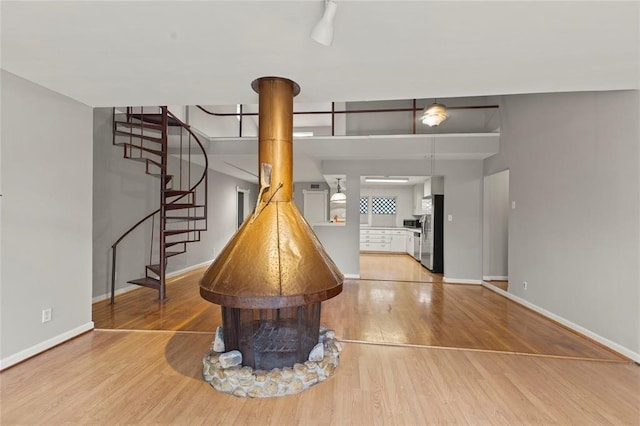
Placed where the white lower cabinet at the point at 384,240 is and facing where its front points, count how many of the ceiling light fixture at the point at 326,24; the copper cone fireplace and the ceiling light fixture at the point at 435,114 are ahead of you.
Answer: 3

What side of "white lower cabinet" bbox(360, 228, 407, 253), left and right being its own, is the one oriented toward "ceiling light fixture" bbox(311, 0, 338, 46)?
front

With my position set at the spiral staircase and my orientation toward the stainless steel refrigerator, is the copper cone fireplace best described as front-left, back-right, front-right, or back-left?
front-right

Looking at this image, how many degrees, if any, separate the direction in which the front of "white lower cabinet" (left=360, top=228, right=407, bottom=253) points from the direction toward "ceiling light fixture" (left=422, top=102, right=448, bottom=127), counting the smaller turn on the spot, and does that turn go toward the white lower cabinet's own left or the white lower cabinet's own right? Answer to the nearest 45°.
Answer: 0° — it already faces it

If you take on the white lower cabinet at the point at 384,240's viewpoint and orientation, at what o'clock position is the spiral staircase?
The spiral staircase is roughly at 1 o'clock from the white lower cabinet.

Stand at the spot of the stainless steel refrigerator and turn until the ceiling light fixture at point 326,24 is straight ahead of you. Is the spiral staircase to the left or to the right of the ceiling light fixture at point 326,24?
right

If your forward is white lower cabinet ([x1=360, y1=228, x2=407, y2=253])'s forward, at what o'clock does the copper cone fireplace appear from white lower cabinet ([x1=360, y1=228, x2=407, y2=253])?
The copper cone fireplace is roughly at 12 o'clock from the white lower cabinet.

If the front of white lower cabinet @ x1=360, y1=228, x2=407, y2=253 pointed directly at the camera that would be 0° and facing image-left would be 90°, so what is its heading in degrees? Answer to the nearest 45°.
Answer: approximately 0°
